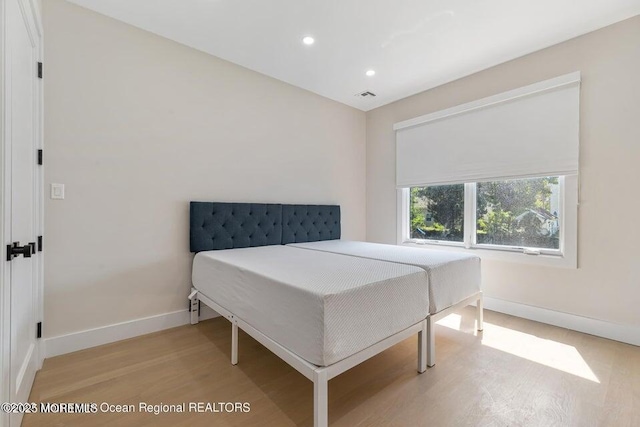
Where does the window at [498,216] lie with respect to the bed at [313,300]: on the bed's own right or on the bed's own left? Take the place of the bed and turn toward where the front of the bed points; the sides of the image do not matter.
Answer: on the bed's own left

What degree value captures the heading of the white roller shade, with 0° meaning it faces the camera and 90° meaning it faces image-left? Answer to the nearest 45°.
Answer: approximately 45°

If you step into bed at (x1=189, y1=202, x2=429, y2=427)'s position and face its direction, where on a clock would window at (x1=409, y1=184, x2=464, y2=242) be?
The window is roughly at 9 o'clock from the bed.

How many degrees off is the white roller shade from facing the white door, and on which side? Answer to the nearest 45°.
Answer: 0° — it already faces it

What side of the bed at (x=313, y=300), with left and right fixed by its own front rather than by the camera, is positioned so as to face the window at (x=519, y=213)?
left

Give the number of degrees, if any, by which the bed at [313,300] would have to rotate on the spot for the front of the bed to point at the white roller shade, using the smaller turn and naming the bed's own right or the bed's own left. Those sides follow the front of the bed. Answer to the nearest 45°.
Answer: approximately 90° to the bed's own left
